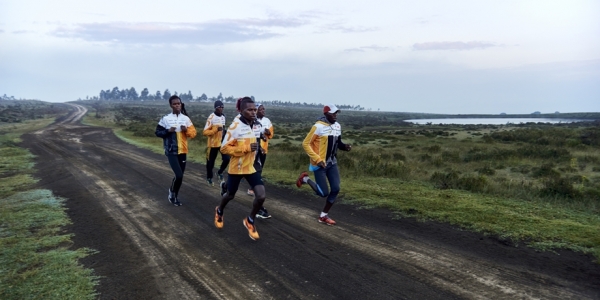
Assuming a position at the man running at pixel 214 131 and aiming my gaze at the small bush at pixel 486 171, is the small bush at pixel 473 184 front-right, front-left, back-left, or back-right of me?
front-right

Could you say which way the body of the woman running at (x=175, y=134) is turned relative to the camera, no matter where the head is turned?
toward the camera

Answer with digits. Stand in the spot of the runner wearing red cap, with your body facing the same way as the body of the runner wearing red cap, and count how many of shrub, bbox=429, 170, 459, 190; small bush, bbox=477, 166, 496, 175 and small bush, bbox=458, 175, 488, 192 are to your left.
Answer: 3

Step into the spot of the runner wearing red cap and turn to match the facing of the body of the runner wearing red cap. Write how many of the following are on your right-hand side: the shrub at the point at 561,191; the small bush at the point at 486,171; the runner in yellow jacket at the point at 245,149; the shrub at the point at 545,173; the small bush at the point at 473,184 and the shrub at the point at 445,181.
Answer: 1

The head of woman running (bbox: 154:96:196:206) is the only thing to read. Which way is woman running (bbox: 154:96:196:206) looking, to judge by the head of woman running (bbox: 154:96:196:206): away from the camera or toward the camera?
toward the camera

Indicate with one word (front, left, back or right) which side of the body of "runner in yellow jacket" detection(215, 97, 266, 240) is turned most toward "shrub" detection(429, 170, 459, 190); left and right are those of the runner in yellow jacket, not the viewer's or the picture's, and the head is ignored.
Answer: left

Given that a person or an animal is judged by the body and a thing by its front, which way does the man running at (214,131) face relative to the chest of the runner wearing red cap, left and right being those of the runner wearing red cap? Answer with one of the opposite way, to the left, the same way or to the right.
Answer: the same way

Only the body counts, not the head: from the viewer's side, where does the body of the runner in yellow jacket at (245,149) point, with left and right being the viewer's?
facing the viewer and to the right of the viewer

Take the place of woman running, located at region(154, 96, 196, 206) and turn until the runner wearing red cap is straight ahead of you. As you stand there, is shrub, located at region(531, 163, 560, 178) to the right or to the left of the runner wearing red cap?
left

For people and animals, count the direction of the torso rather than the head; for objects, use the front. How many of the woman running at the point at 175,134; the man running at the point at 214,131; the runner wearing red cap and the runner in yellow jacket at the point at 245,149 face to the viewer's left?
0

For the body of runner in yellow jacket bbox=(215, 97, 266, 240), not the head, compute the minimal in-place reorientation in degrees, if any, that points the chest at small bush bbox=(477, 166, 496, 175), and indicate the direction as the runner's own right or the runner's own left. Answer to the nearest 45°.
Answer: approximately 90° to the runner's own left

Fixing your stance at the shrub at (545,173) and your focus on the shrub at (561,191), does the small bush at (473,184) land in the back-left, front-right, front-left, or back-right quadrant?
front-right

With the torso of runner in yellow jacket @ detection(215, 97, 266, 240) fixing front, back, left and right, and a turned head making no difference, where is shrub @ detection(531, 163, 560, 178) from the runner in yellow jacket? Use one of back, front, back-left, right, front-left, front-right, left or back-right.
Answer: left

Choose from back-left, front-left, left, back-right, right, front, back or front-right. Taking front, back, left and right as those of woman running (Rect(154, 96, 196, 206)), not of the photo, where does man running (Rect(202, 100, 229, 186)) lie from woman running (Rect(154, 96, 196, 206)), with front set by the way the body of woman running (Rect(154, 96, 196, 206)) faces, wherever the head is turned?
back-left
